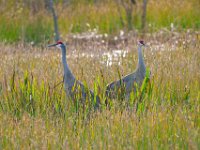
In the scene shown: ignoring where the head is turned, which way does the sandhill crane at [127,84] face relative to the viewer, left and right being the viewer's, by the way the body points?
facing to the right of the viewer

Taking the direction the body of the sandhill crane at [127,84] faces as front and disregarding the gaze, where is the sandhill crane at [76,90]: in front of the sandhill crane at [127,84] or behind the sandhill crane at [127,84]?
behind

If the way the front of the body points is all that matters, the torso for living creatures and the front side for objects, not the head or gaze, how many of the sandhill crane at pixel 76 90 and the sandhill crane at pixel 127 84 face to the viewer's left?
1

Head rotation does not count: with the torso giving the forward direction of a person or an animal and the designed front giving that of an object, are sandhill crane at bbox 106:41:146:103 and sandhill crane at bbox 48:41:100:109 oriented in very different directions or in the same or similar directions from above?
very different directions

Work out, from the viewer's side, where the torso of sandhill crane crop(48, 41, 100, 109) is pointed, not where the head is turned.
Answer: to the viewer's left

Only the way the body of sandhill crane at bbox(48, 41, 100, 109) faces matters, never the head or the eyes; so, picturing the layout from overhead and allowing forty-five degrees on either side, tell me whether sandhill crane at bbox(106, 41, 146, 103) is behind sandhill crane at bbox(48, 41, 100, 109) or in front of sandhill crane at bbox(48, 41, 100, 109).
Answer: behind

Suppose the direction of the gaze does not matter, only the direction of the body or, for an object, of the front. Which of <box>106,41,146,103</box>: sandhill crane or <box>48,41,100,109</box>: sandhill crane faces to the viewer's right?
<box>106,41,146,103</box>: sandhill crane
